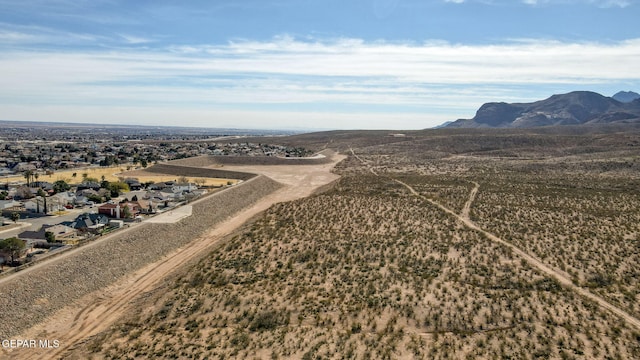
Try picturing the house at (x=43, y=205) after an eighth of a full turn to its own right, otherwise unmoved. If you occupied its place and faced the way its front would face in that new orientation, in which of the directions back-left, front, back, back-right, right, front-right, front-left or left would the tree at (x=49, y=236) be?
front

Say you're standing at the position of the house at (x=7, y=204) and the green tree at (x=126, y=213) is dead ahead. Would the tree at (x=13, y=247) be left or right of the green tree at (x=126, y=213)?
right

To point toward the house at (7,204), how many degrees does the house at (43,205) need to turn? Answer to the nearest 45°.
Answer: approximately 180°

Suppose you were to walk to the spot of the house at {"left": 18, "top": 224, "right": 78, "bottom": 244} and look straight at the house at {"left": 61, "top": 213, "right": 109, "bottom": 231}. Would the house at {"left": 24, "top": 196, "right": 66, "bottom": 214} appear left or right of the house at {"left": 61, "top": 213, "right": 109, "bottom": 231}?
left

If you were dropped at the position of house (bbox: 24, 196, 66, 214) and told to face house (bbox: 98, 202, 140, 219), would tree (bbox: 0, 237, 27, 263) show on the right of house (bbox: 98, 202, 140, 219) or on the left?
right

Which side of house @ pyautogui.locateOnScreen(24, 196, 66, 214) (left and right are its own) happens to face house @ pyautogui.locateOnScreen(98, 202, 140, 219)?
front

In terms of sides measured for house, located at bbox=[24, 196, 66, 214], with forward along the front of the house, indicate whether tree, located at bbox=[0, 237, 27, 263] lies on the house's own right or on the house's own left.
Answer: on the house's own right

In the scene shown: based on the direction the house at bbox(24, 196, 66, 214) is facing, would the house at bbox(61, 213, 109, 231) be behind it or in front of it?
in front

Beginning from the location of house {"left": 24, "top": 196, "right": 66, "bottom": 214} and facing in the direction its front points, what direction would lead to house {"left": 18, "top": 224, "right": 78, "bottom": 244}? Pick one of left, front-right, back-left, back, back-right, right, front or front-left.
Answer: front-right
